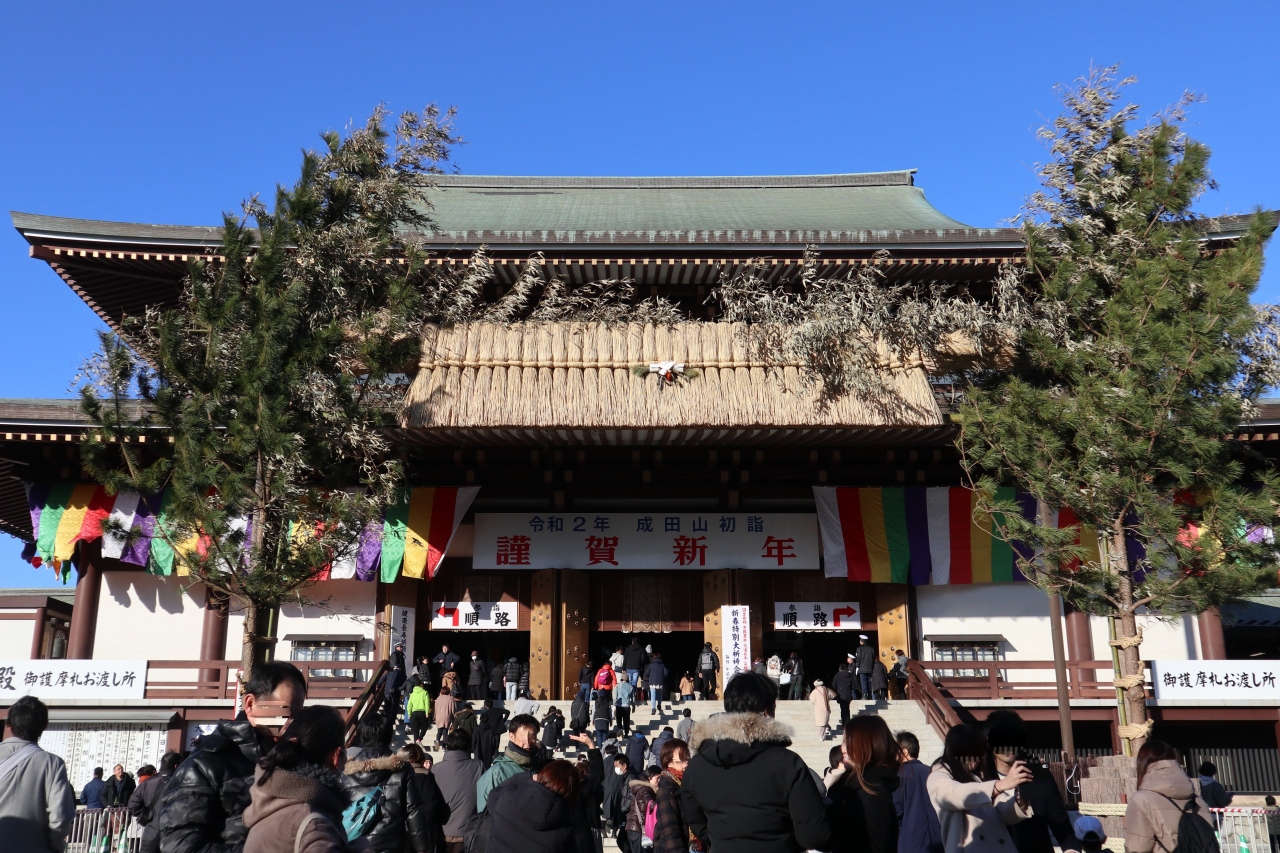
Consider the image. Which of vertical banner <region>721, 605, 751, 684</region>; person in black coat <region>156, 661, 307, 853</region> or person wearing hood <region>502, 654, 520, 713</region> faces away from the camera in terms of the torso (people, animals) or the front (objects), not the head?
the person wearing hood

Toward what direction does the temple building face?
toward the camera

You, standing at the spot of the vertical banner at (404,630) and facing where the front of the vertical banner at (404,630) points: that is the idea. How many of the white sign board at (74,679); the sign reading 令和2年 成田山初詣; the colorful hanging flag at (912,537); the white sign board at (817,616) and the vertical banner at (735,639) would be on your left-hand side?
4

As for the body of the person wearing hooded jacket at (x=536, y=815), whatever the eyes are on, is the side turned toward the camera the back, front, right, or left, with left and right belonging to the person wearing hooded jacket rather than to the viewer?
back

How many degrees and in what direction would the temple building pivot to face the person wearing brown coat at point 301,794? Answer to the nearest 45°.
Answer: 0° — it already faces them

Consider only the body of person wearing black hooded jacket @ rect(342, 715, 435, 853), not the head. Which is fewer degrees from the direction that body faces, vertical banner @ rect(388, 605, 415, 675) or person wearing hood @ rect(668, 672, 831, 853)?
the vertical banner

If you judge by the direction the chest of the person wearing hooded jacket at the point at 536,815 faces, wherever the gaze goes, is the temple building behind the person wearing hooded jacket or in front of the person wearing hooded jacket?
in front

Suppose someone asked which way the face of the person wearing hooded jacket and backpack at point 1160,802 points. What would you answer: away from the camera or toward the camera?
away from the camera

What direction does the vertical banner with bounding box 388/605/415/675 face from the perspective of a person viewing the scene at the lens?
facing the viewer

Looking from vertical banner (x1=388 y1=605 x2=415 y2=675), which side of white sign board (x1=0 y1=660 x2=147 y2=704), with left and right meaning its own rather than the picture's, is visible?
left

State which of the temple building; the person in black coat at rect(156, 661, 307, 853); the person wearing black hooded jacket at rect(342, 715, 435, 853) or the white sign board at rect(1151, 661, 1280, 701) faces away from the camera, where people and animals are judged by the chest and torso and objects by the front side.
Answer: the person wearing black hooded jacket

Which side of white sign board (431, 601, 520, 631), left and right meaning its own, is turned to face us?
front

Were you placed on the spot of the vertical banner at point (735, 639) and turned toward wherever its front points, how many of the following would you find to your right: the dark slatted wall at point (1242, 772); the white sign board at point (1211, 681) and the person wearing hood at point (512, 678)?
1

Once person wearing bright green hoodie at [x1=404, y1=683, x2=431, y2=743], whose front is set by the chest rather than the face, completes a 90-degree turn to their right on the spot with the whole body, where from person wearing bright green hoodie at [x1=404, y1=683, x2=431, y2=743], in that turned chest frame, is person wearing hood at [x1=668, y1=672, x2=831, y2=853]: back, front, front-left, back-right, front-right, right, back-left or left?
right

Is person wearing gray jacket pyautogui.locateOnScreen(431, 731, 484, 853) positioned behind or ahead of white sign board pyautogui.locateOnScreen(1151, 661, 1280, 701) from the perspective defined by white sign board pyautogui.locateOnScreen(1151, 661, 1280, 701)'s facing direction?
ahead

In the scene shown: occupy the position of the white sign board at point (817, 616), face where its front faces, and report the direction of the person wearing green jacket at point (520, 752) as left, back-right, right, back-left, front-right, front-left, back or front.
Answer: front

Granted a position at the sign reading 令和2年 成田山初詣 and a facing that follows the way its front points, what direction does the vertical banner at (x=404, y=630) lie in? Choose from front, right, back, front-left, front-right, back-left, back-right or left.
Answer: right

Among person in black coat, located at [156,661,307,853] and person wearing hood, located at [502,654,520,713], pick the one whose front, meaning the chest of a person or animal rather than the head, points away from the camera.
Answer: the person wearing hood

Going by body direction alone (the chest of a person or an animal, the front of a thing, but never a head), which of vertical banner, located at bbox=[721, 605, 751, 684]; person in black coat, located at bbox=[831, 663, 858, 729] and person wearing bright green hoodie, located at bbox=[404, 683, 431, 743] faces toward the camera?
the vertical banner

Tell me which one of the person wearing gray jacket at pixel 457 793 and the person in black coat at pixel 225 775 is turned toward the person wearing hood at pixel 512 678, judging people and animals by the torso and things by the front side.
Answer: the person wearing gray jacket at pixel 457 793
